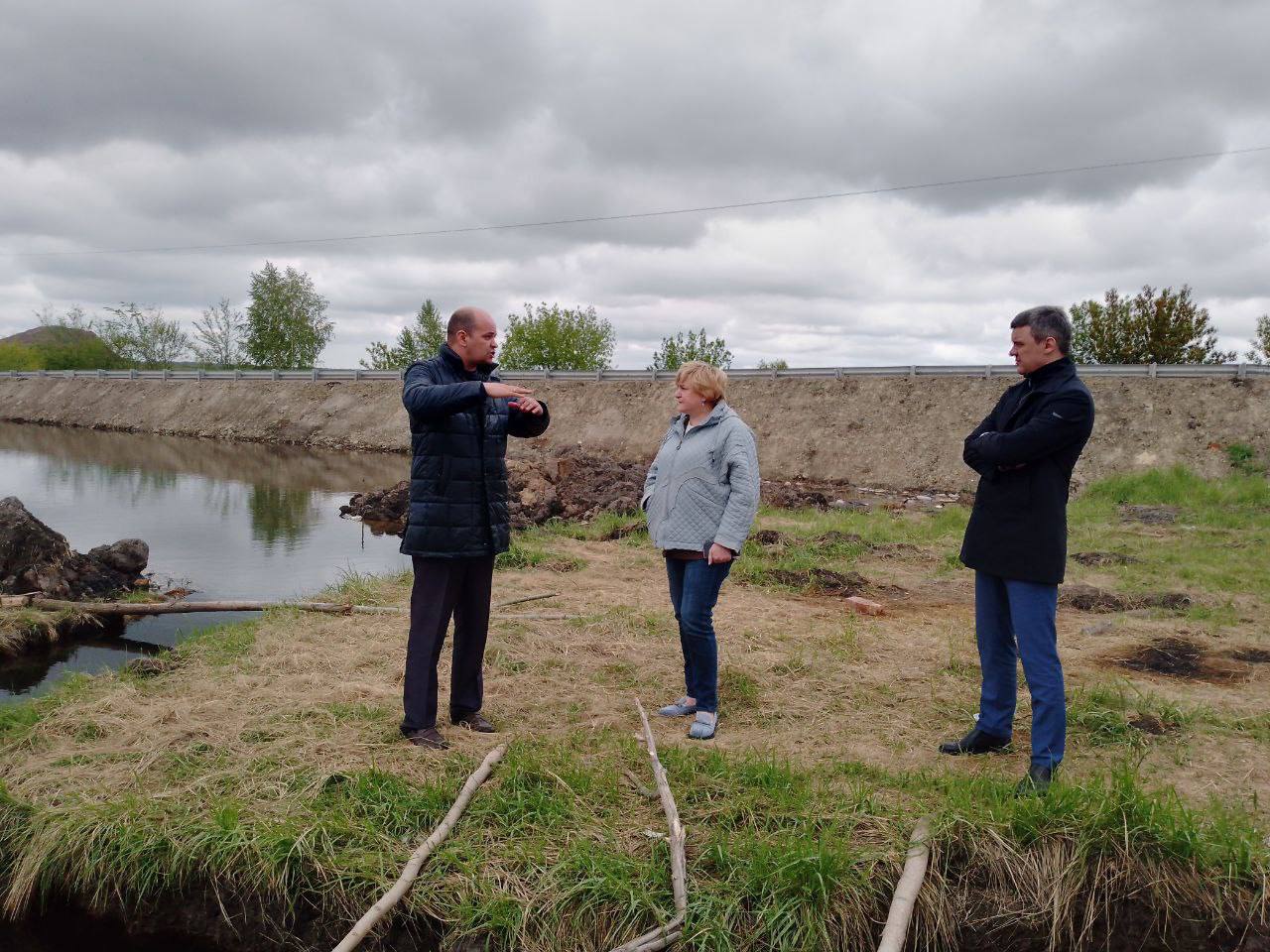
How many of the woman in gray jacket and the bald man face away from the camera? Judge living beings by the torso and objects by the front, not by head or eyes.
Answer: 0

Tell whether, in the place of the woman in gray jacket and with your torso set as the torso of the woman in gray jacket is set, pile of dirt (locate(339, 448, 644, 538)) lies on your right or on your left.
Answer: on your right

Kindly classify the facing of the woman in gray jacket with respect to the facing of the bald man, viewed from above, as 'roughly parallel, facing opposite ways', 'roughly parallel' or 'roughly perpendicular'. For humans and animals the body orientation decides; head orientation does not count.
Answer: roughly perpendicular

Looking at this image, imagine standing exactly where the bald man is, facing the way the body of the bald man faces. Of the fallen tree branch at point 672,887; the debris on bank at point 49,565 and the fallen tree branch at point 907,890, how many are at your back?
1

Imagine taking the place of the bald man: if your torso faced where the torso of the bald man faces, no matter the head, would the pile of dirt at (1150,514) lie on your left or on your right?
on your left

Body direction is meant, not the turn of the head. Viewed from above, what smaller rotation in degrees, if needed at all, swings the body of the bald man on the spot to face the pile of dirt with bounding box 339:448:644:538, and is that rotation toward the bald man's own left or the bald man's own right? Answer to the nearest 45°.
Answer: approximately 135° to the bald man's own left

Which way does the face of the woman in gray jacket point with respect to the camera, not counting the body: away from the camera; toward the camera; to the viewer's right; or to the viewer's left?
to the viewer's left

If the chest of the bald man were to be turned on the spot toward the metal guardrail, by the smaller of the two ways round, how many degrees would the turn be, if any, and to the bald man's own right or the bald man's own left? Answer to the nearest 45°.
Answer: approximately 90° to the bald man's own left

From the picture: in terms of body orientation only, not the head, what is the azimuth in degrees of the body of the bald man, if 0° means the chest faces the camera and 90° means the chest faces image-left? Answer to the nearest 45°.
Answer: approximately 315°

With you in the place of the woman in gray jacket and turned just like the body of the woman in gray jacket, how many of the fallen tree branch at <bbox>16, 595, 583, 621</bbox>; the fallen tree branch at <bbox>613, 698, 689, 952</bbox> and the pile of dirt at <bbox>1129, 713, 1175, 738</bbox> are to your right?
1

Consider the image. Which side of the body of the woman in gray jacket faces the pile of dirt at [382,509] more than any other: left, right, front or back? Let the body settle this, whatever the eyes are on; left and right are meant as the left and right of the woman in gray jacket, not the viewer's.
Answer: right

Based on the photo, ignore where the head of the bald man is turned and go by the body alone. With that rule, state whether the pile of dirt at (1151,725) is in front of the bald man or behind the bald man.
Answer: in front
